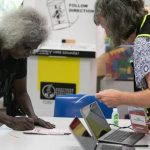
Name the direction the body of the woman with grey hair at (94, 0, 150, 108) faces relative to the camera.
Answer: to the viewer's left

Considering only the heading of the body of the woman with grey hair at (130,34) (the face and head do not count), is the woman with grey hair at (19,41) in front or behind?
in front
